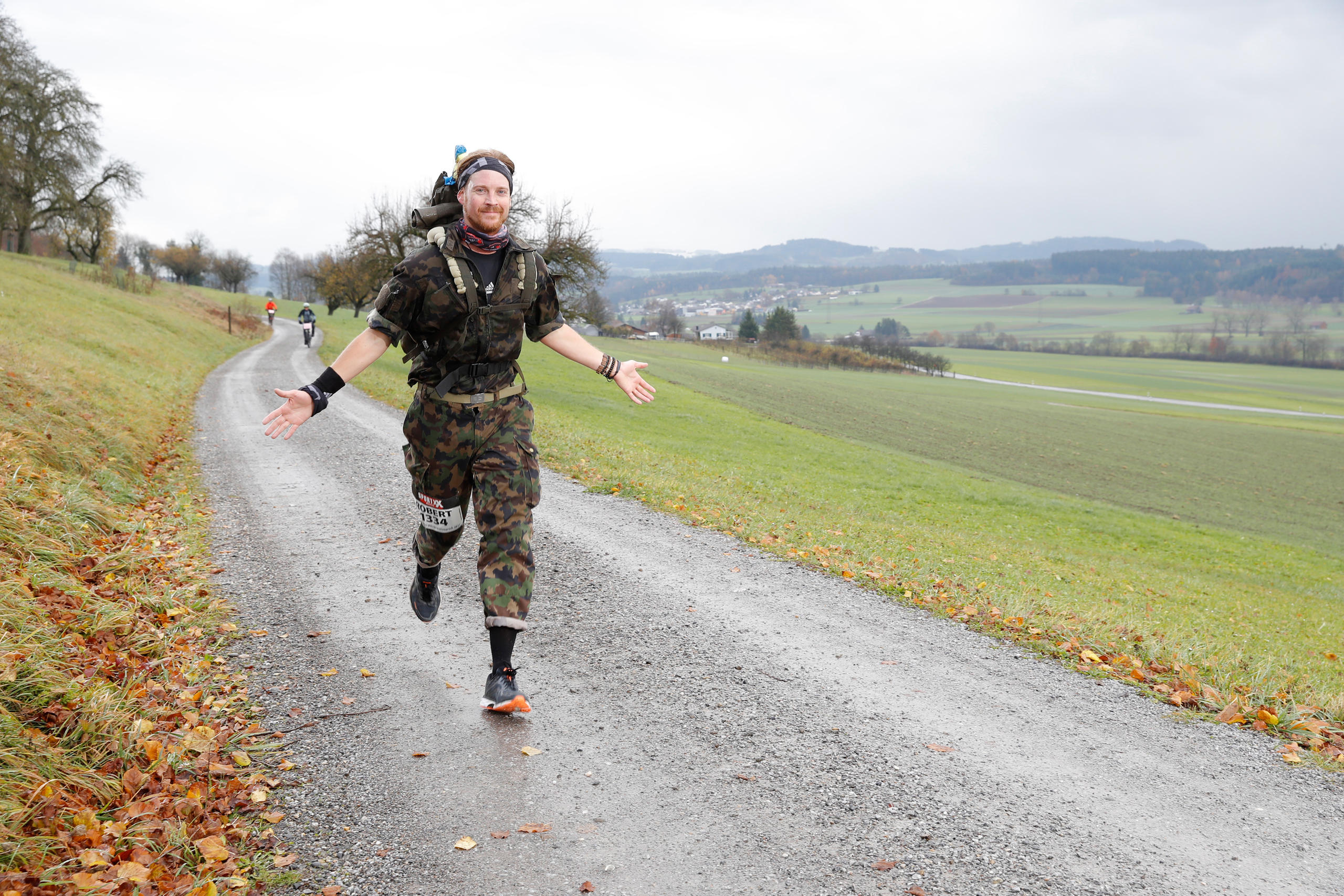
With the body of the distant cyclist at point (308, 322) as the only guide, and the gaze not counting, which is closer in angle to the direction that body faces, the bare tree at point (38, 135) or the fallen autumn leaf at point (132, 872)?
the fallen autumn leaf

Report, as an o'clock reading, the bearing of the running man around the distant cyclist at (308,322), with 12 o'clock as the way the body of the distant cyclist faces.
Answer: The running man is roughly at 12 o'clock from the distant cyclist.

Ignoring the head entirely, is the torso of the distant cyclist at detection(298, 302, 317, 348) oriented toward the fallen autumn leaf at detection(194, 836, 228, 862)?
yes

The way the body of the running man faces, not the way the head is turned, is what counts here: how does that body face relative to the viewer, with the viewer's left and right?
facing the viewer

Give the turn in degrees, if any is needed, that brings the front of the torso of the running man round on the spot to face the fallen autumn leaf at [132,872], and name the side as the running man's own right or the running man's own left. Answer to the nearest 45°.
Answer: approximately 45° to the running man's own right

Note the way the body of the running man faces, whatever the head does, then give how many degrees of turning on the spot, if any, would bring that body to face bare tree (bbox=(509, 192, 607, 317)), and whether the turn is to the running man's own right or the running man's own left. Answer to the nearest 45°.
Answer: approximately 180°

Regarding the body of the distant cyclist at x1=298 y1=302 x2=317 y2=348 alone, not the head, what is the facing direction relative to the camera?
toward the camera

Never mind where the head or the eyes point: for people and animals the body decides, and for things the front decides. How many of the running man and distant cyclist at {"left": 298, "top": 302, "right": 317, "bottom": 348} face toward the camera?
2

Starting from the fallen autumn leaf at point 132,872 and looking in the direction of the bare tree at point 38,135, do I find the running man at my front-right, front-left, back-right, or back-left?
front-right

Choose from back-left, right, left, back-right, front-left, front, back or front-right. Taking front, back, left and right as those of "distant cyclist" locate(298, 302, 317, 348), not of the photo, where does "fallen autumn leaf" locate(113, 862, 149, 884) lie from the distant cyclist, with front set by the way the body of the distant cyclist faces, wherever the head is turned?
front

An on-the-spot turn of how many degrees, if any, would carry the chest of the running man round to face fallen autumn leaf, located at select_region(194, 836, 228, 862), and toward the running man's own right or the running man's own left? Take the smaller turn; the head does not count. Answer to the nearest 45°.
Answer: approximately 45° to the running man's own right
